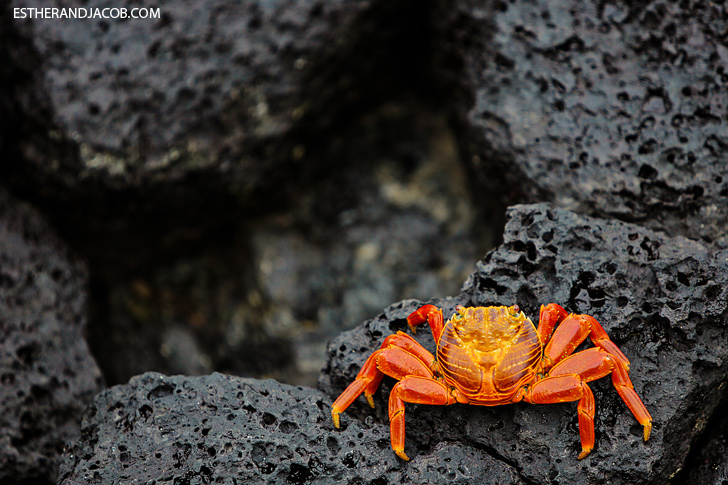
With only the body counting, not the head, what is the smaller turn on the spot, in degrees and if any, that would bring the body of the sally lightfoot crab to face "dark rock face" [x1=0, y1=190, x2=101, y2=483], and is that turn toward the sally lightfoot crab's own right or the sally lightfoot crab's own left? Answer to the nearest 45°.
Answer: approximately 90° to the sally lightfoot crab's own left

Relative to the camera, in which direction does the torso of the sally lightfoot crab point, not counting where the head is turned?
away from the camera
